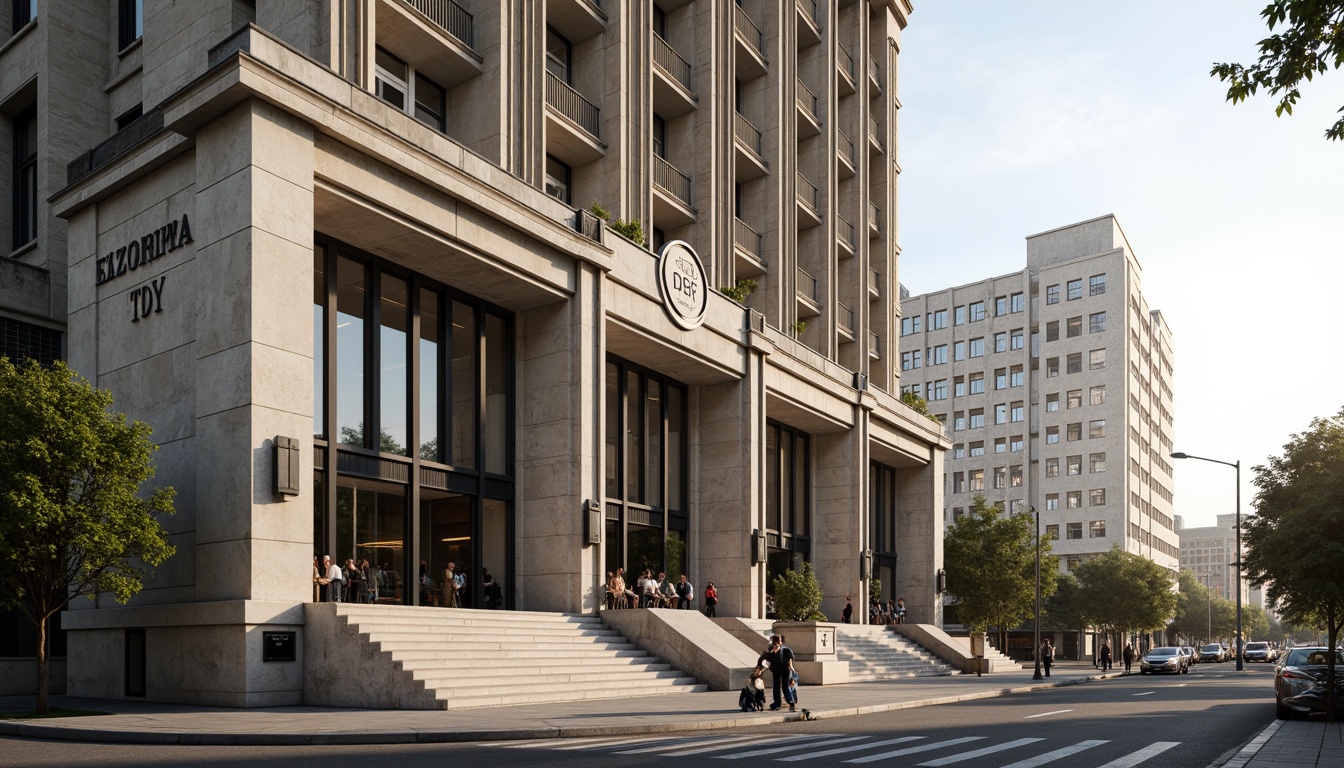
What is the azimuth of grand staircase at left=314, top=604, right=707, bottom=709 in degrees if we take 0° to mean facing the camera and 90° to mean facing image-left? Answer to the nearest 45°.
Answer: approximately 315°

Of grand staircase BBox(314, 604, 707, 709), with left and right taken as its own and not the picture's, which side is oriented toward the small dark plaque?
right

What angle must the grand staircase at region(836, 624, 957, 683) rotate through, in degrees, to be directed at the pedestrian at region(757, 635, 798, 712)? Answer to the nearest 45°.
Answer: approximately 45° to its right

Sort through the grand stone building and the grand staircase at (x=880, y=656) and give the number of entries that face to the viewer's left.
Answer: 0

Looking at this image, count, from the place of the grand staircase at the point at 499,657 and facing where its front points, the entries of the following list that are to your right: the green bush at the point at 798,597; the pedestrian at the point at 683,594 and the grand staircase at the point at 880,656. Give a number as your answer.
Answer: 0

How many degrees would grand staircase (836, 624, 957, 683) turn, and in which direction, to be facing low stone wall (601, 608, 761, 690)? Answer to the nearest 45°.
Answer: approximately 45° to its right

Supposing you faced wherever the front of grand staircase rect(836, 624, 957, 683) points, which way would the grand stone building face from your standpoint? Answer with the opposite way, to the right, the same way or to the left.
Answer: the same way

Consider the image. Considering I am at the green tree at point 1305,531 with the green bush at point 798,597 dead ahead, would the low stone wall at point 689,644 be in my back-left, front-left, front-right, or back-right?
front-left

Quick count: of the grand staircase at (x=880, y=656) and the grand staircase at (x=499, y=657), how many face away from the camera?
0

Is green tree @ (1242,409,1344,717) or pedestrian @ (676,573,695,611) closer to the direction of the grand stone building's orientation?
the green tree

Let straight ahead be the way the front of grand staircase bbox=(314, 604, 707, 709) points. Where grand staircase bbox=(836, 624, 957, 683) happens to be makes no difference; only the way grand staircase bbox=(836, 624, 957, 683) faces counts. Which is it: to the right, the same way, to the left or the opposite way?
the same way

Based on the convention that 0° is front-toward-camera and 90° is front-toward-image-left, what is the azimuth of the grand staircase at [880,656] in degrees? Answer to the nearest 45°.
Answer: approximately 315°

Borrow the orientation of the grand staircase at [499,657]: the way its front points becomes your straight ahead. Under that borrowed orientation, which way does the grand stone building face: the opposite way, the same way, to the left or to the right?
the same way

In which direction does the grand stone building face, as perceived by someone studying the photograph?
facing the viewer and to the right of the viewer
